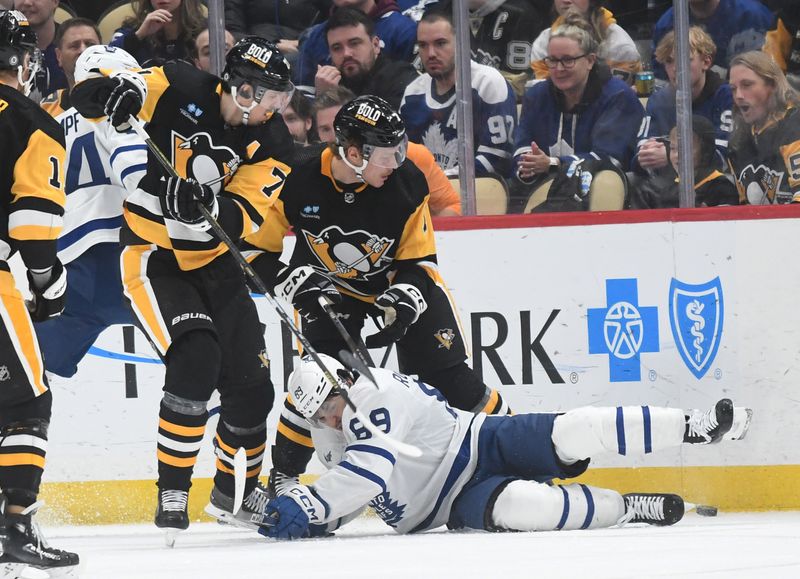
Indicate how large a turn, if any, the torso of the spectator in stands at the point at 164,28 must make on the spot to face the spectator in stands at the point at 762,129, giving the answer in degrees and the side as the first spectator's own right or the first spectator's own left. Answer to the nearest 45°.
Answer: approximately 90° to the first spectator's own left

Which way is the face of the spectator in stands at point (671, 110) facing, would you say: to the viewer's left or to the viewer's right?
to the viewer's left

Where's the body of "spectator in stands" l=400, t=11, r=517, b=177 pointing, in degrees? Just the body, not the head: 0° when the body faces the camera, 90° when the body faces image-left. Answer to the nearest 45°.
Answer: approximately 45°

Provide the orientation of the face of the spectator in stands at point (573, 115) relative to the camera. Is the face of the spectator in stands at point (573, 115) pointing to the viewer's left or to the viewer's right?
to the viewer's left

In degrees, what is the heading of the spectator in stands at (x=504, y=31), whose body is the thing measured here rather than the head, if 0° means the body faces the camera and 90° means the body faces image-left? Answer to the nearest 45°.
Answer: approximately 45°

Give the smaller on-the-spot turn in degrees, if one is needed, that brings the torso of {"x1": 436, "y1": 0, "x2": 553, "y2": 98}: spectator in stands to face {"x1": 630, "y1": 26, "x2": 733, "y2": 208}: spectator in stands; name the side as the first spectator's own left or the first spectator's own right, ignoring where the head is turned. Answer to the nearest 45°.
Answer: approximately 135° to the first spectator's own left

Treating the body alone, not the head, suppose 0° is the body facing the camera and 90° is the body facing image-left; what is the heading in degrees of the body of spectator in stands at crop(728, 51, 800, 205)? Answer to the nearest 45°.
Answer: approximately 45°

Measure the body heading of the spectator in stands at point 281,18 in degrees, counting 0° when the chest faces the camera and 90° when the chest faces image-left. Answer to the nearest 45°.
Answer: approximately 0°
